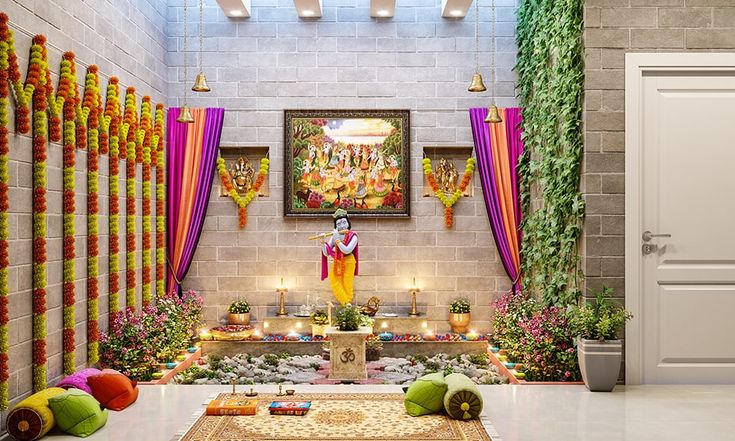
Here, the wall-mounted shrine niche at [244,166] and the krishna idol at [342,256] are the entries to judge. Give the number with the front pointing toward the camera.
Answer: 2

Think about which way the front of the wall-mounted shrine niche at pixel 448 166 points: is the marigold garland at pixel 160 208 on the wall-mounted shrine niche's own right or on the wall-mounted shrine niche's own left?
on the wall-mounted shrine niche's own right

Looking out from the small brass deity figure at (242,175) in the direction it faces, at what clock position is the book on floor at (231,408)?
The book on floor is roughly at 12 o'clock from the small brass deity figure.

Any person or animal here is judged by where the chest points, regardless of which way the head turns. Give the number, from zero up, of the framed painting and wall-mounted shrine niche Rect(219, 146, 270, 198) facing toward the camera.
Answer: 2

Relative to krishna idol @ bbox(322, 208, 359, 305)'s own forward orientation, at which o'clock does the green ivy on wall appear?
The green ivy on wall is roughly at 10 o'clock from the krishna idol.

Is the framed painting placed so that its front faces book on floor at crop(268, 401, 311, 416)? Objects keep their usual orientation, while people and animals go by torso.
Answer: yes

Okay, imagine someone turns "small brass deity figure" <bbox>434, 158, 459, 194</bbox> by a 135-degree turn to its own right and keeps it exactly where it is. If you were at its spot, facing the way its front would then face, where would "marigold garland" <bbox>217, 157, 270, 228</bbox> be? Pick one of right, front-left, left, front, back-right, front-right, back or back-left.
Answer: front-left
